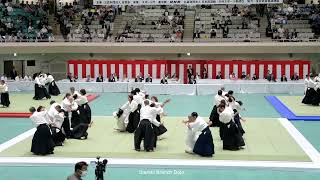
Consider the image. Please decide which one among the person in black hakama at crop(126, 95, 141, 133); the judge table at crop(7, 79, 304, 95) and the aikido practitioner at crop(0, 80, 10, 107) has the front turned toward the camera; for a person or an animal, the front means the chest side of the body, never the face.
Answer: the judge table

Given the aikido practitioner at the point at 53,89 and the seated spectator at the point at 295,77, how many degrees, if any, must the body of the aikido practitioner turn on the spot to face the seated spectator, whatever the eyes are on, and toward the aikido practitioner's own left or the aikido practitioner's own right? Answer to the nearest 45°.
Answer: approximately 180°

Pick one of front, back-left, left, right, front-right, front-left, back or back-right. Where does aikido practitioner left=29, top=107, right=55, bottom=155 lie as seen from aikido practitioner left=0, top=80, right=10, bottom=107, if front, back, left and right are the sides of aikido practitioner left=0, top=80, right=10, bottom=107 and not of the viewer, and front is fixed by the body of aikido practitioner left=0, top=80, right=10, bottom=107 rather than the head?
left

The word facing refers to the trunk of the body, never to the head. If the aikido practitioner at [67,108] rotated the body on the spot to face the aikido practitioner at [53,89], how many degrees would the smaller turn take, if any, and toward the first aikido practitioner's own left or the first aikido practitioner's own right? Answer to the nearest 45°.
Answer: approximately 90° to the first aikido practitioner's own left

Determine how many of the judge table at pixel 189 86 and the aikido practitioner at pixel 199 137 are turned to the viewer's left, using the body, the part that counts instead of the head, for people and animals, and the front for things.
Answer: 1

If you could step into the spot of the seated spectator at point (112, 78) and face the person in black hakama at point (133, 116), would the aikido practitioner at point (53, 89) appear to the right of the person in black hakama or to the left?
right

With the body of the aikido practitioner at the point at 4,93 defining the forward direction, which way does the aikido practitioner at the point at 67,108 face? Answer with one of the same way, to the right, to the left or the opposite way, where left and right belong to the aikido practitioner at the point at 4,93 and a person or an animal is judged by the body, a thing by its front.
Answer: the opposite way

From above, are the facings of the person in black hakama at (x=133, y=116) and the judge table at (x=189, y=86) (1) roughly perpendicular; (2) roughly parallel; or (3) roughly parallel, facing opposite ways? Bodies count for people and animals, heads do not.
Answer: roughly perpendicular
